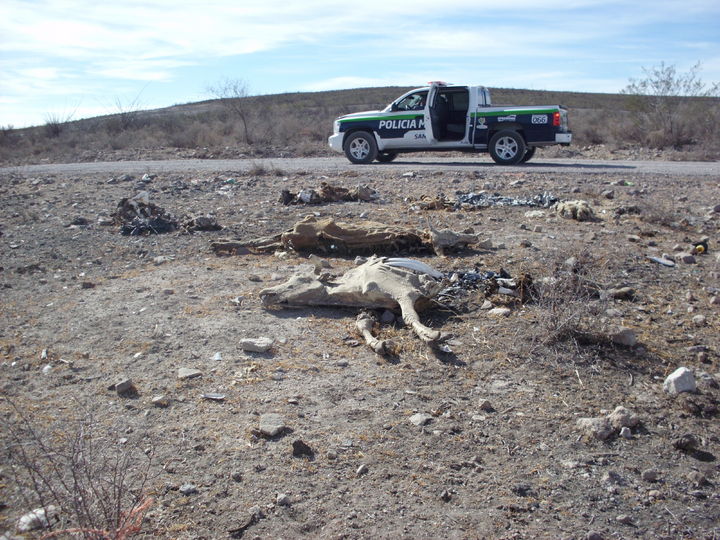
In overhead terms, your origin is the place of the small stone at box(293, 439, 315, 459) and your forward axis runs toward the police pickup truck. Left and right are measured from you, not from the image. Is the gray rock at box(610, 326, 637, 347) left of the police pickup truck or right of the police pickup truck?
right

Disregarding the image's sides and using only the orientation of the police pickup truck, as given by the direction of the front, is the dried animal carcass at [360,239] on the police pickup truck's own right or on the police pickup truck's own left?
on the police pickup truck's own left

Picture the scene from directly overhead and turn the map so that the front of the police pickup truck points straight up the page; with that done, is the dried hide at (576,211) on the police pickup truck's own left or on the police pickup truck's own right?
on the police pickup truck's own left

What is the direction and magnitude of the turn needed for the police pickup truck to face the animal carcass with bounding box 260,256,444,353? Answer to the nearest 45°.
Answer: approximately 90° to its left

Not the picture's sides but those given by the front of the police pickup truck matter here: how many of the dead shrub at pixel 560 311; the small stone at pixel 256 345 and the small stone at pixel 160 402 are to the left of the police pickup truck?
3

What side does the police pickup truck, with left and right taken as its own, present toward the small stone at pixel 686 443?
left

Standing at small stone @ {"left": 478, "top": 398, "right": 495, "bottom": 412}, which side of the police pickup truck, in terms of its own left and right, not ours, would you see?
left

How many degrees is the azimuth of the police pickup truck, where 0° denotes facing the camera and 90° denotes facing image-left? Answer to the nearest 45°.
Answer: approximately 90°
